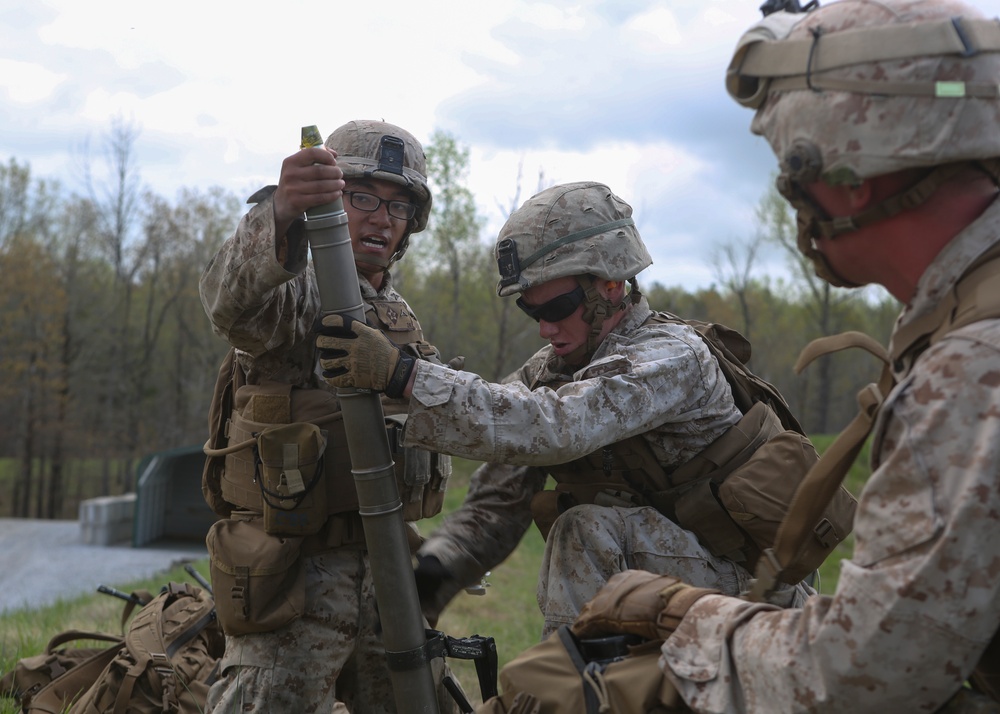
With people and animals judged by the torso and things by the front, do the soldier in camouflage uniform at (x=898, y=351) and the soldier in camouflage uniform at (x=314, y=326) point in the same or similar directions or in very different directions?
very different directions

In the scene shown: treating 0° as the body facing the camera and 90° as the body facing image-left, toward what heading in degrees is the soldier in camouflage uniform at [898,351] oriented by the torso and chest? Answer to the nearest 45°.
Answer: approximately 135°

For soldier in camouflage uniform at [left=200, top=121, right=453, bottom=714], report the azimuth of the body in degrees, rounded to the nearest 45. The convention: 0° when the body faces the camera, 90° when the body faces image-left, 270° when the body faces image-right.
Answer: approximately 315°

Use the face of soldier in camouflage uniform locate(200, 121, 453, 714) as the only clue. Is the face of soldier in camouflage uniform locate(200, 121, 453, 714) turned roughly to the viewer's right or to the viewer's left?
to the viewer's right

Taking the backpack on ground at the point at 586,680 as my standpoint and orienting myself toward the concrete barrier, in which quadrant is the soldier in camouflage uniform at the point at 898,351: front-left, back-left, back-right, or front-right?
back-right

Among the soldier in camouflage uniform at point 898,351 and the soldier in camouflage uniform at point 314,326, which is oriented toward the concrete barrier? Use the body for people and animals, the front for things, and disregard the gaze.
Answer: the soldier in camouflage uniform at point 898,351

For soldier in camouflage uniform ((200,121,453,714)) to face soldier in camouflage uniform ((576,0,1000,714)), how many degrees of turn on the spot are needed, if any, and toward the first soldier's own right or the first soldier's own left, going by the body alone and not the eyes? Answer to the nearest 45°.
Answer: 0° — they already face them

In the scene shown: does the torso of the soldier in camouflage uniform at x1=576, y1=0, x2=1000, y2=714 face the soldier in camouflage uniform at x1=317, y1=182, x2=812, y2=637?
yes

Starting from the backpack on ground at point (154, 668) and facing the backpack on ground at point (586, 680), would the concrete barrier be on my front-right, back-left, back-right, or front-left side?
back-left

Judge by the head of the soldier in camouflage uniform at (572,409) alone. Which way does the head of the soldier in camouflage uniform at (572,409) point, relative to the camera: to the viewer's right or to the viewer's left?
to the viewer's left
